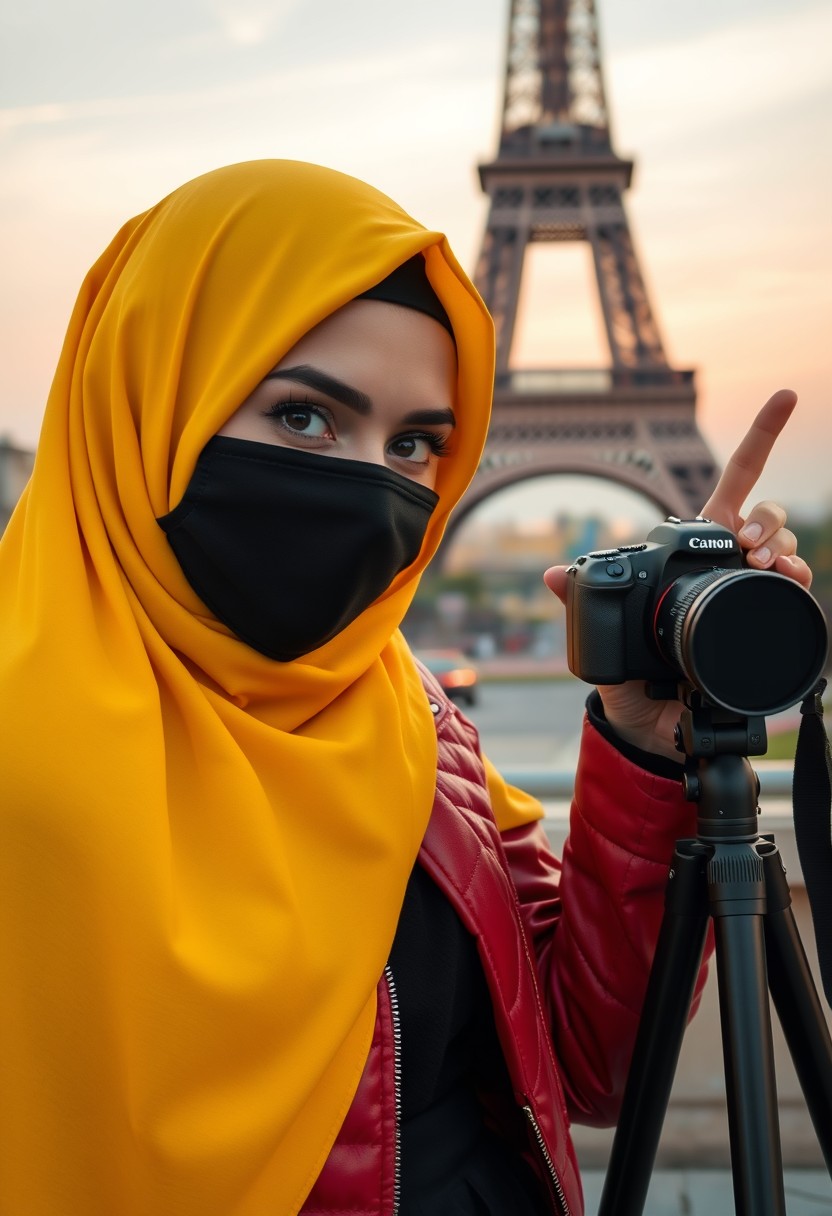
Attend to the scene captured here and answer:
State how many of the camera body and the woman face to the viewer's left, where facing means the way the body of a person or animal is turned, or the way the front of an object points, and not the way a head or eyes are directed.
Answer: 0

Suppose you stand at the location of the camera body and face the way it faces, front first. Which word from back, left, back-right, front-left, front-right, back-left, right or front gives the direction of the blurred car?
back-left

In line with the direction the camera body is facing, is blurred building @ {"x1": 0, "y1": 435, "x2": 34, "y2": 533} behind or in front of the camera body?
behind

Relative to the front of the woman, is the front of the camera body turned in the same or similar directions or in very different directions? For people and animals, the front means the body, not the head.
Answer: same or similar directions

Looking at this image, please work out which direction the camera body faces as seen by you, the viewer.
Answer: facing the viewer and to the right of the viewer

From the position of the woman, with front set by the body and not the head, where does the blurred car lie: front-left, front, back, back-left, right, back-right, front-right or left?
back-left

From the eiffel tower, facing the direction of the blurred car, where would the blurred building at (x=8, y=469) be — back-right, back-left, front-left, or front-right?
front-right

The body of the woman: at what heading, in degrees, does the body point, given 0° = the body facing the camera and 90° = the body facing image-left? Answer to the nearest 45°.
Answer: approximately 315°

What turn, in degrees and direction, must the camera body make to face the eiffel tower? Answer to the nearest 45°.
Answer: approximately 135° to its left

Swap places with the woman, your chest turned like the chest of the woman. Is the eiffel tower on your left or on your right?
on your left
